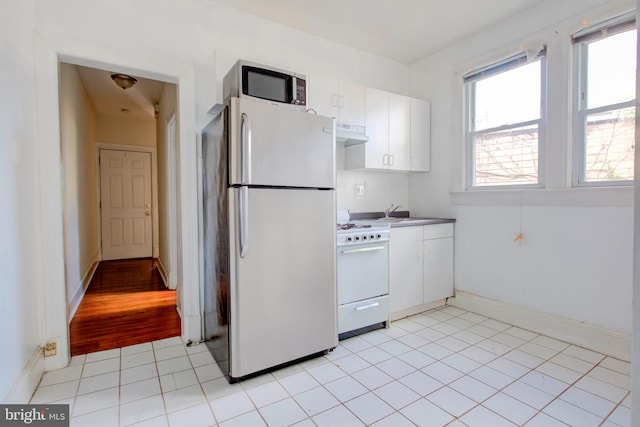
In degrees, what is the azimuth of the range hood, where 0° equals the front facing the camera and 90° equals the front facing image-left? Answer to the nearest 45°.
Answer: approximately 315°

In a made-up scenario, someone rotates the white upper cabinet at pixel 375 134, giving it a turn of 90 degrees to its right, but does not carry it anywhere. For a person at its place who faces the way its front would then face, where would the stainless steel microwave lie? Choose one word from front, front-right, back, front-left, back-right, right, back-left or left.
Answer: front

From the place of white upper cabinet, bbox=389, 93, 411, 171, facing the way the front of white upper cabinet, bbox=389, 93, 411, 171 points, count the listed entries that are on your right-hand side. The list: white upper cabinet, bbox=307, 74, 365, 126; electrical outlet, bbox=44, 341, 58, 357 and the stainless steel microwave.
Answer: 3

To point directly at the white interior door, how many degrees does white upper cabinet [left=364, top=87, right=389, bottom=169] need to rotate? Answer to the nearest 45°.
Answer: approximately 180°

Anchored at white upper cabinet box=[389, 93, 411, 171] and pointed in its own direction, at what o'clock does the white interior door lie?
The white interior door is roughly at 5 o'clock from the white upper cabinet.

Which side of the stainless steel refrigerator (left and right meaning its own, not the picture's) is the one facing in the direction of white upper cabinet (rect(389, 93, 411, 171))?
left

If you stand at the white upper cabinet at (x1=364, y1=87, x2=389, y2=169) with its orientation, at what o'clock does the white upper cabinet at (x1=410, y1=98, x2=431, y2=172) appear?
the white upper cabinet at (x1=410, y1=98, x2=431, y2=172) is roughly at 9 o'clock from the white upper cabinet at (x1=364, y1=87, x2=389, y2=169).

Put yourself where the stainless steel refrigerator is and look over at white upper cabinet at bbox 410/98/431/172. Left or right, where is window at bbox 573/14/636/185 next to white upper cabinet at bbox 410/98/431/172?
right

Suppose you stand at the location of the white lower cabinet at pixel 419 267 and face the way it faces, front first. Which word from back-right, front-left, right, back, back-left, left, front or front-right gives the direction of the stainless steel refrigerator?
right

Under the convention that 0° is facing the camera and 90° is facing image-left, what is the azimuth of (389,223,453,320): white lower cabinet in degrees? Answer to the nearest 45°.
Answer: approximately 315°

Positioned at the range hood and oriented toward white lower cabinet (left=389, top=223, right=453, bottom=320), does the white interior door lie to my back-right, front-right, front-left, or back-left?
back-left
